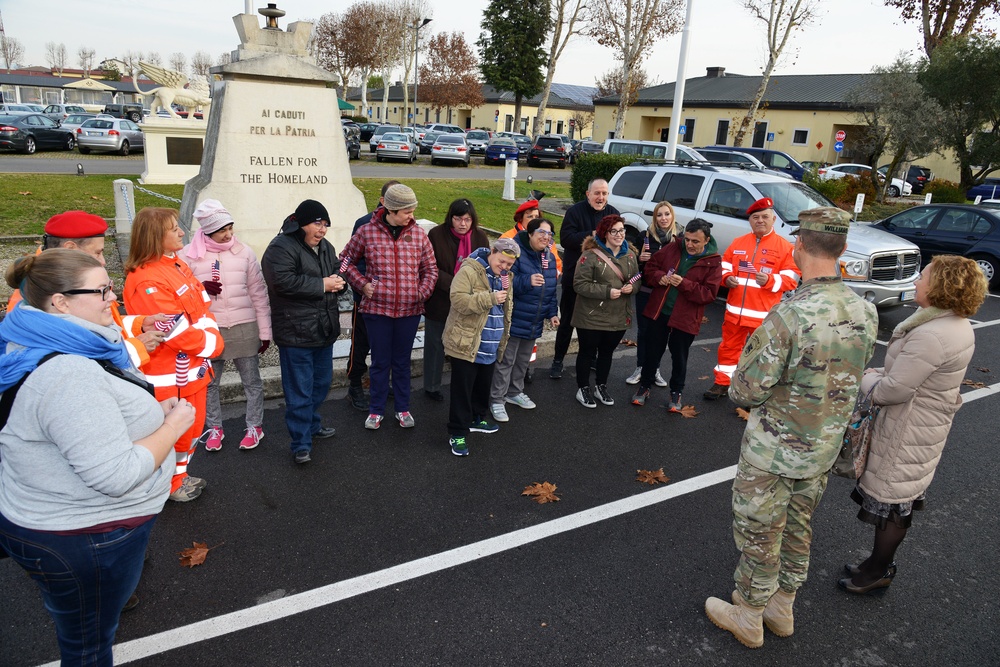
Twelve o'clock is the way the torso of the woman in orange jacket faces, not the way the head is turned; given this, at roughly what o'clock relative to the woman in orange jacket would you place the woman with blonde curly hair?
The woman with blonde curly hair is roughly at 1 o'clock from the woman in orange jacket.

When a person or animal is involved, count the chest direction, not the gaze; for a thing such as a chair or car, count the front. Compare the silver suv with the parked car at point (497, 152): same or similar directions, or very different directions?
very different directions

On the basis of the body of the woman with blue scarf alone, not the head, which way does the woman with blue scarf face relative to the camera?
to the viewer's right

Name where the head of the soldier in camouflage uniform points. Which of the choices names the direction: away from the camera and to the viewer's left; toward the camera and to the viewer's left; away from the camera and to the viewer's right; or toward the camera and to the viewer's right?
away from the camera and to the viewer's left

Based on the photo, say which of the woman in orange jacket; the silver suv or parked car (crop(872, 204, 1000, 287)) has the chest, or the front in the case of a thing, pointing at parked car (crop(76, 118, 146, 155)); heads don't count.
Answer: parked car (crop(872, 204, 1000, 287))

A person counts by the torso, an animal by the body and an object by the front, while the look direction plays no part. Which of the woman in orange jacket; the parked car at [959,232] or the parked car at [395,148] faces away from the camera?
the parked car at [395,148]

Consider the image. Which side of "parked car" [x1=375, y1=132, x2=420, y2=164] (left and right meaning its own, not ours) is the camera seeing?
back

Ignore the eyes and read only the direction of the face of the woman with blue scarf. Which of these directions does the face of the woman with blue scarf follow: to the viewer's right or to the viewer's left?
to the viewer's right

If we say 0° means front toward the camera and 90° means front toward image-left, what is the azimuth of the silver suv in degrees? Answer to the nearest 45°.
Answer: approximately 315°

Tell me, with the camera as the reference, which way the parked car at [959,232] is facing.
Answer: facing to the left of the viewer
